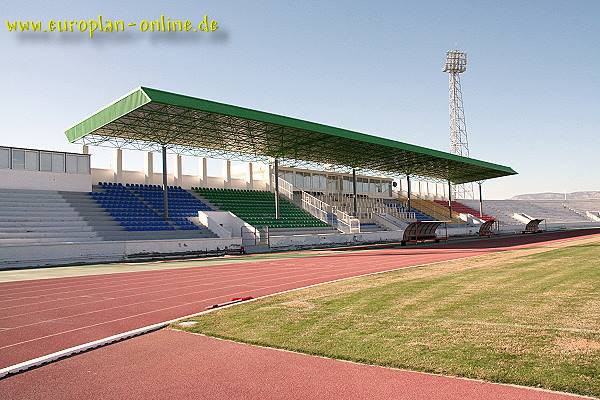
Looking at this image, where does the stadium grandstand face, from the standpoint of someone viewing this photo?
facing the viewer and to the right of the viewer
